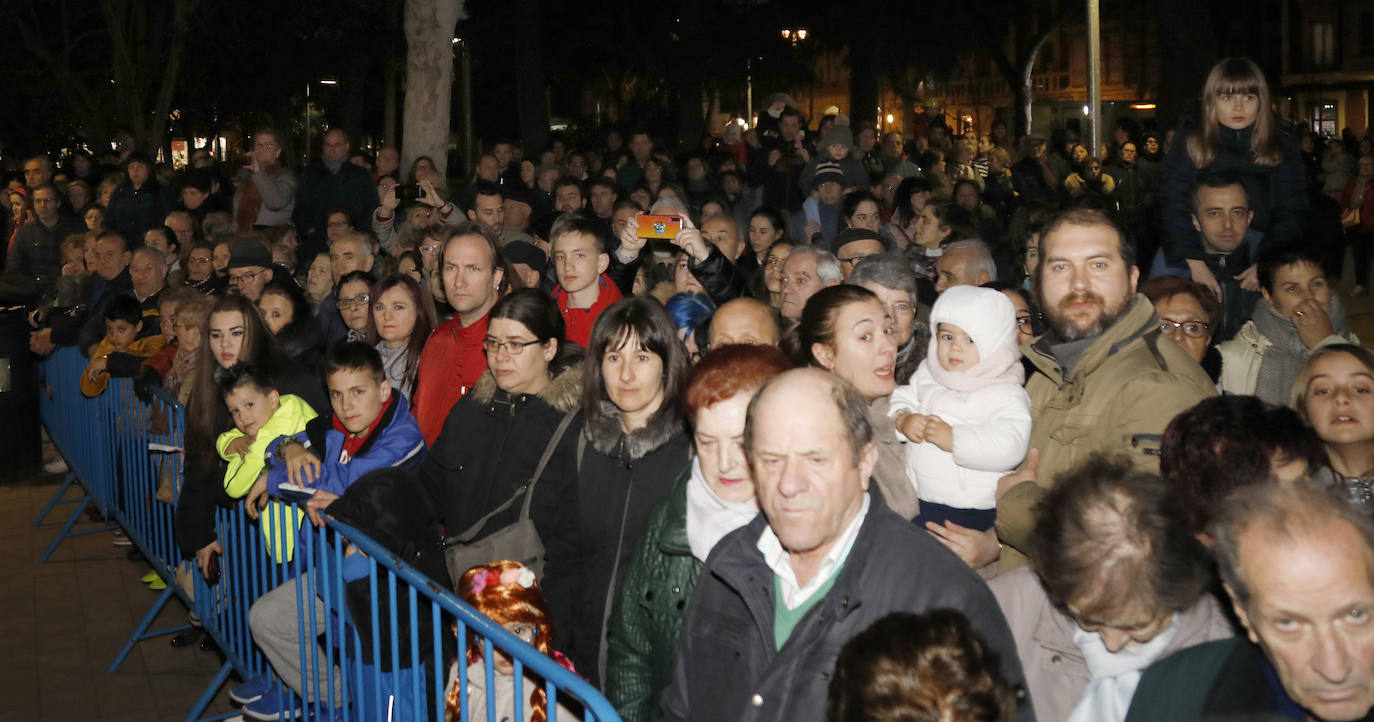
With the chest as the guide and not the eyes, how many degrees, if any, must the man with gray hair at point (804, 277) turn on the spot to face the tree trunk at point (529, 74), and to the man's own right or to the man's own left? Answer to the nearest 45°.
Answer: approximately 135° to the man's own right

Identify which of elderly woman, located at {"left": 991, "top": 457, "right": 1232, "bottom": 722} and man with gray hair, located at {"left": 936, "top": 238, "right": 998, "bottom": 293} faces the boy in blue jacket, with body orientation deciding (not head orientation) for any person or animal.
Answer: the man with gray hair

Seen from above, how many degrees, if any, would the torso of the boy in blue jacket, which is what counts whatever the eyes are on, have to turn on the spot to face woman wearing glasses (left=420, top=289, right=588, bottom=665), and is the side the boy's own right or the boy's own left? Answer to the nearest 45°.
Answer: approximately 90° to the boy's own left

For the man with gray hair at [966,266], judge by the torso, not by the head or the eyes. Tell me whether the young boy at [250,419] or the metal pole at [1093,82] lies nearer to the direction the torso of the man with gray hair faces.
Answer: the young boy

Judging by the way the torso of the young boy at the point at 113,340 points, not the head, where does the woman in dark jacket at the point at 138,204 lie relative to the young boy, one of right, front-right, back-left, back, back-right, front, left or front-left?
back-right

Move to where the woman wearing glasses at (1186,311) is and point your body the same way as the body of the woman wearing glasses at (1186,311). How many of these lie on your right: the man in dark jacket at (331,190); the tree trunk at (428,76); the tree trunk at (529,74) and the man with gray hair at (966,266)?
4

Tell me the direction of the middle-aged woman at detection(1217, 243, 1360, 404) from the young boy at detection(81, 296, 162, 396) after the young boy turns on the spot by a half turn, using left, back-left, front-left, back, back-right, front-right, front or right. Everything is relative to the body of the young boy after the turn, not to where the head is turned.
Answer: right

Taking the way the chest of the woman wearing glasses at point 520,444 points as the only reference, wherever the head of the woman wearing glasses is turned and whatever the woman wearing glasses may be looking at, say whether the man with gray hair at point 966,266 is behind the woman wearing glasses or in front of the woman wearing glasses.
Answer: behind

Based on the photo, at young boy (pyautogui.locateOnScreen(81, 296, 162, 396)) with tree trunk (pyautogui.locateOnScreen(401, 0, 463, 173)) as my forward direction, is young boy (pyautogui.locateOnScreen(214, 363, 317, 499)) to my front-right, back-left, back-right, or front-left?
back-right

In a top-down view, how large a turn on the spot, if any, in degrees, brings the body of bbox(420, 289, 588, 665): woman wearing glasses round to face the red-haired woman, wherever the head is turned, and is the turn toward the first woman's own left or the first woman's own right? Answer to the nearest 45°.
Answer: approximately 45° to the first woman's own left

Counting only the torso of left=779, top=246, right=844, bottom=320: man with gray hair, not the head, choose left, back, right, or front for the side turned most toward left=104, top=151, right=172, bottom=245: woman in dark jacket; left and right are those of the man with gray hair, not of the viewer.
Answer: right

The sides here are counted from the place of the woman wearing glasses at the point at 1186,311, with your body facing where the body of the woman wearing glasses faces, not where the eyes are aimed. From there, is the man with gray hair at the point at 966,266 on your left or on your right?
on your right

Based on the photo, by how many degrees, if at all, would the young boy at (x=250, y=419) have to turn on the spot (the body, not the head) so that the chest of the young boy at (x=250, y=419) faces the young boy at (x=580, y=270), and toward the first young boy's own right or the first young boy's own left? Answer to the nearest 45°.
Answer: approximately 135° to the first young boy's own left
